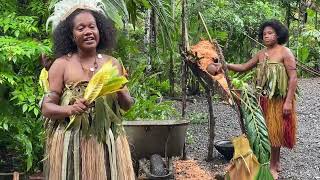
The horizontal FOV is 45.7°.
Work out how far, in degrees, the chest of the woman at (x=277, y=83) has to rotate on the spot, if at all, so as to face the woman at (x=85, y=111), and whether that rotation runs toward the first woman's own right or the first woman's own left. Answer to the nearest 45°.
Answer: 0° — they already face them

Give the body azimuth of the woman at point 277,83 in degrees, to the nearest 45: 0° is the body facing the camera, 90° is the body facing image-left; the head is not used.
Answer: approximately 45°
